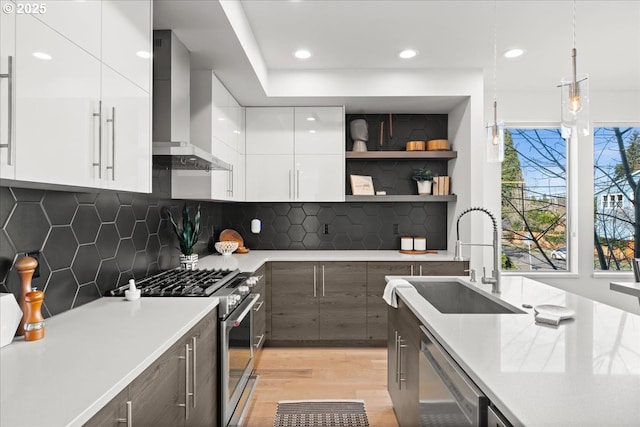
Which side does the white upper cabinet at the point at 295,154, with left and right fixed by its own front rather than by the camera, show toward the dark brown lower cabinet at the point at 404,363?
front

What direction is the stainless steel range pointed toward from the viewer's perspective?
to the viewer's right

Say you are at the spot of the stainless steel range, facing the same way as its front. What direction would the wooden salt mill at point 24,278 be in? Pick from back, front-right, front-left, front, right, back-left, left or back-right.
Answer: back-right

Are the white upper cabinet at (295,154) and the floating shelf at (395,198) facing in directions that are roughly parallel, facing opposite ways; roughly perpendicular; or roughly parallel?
roughly parallel

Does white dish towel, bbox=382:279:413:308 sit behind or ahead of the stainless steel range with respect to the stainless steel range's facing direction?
ahead

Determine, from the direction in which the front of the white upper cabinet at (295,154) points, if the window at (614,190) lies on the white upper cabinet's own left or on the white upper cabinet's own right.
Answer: on the white upper cabinet's own left

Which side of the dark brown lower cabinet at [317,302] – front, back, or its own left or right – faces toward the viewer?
front

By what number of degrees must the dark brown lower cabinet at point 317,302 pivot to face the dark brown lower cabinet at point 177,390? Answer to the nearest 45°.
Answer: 0° — it already faces it

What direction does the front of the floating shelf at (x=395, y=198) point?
toward the camera

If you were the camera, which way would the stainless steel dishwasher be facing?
facing to the left of the viewer

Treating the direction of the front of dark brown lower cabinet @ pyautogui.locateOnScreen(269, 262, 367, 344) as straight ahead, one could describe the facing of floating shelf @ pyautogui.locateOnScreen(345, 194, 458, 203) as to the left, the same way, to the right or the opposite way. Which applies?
the same way

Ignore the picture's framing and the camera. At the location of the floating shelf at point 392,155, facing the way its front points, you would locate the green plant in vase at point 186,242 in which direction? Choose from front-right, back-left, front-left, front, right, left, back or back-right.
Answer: front-right

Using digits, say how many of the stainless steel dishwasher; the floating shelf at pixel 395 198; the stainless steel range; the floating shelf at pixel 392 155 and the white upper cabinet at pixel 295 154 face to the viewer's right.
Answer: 1

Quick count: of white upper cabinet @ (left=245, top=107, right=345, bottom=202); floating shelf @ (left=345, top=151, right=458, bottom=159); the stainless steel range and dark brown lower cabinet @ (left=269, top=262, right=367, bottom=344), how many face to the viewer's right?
1

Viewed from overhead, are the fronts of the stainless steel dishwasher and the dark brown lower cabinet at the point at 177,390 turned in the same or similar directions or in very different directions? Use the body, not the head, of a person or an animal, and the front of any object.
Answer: very different directions

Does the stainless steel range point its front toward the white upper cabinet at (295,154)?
no

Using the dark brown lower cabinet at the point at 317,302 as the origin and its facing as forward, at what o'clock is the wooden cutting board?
The wooden cutting board is roughly at 4 o'clock from the dark brown lower cabinet.

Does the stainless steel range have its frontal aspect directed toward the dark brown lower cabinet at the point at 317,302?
no

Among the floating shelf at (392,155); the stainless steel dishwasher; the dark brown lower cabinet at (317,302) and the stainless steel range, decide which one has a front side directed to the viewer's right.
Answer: the stainless steel range

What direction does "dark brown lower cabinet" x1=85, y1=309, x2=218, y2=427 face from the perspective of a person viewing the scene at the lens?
facing the viewer and to the right of the viewer

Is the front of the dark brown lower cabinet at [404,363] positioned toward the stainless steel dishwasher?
no
